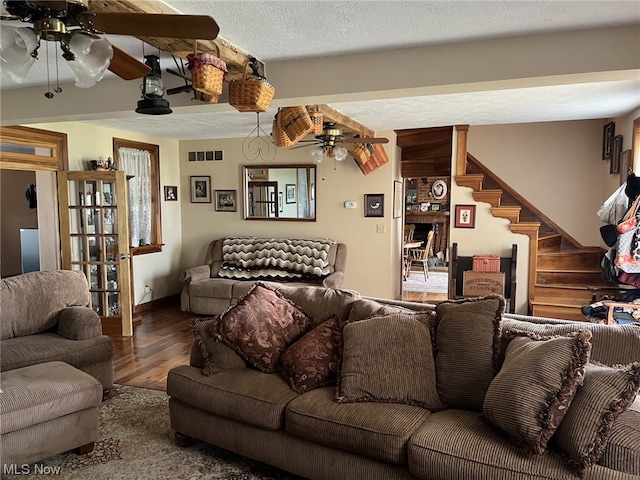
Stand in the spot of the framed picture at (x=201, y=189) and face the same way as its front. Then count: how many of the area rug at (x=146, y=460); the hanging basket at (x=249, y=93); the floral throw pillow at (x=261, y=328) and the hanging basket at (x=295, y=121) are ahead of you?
4

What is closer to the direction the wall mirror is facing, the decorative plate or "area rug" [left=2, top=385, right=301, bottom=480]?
the area rug

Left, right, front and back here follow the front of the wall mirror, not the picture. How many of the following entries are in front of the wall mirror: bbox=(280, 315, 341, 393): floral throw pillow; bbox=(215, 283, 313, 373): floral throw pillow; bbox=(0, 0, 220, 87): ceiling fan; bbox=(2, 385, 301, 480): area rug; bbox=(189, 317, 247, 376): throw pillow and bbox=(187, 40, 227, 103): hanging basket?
6

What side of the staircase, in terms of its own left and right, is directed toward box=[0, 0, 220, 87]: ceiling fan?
front

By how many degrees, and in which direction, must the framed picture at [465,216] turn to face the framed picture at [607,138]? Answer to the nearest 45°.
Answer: approximately 90° to its left

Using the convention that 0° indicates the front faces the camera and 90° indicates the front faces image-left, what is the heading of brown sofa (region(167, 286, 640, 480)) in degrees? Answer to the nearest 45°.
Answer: approximately 45°
